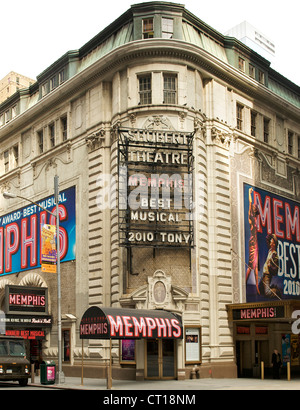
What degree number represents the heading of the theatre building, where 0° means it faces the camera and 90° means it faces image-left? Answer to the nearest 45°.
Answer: approximately 0°
